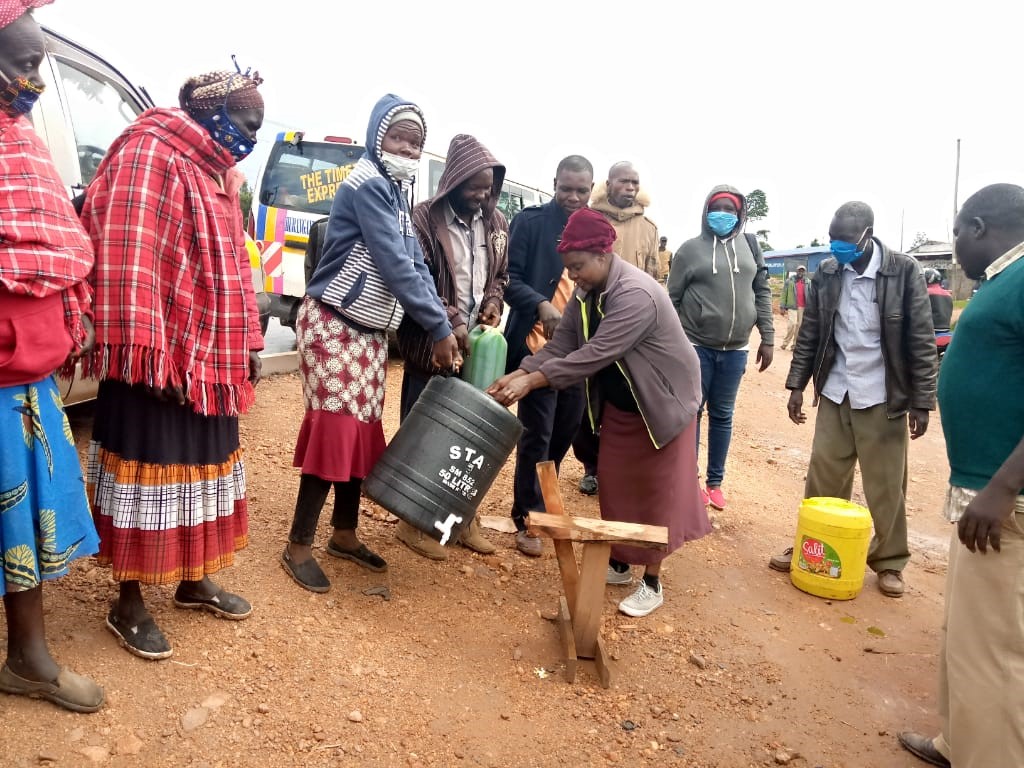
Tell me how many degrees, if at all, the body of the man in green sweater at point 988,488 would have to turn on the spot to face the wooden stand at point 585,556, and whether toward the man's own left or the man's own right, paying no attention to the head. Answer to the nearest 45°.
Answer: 0° — they already face it

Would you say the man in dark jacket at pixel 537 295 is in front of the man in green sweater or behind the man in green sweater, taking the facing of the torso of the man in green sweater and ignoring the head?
in front

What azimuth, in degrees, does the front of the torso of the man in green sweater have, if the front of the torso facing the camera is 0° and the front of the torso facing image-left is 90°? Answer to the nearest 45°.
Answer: approximately 90°

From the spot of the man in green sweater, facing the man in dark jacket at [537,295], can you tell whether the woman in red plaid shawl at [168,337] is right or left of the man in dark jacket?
left

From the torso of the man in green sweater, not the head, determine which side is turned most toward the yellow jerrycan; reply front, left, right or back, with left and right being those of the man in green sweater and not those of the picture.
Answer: right

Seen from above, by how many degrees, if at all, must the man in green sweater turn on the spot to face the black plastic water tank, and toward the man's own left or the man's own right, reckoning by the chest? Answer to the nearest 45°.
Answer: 0° — they already face it

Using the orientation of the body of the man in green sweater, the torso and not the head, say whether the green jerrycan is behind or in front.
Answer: in front

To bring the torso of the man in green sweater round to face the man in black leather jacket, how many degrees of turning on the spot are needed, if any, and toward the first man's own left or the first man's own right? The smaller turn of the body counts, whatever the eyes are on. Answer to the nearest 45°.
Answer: approximately 90° to the first man's own right

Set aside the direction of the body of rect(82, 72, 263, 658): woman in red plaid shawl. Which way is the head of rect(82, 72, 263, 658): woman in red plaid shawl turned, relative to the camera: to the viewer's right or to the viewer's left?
to the viewer's right

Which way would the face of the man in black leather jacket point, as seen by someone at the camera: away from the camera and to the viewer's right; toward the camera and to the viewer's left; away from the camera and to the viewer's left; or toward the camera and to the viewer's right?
toward the camera and to the viewer's left
